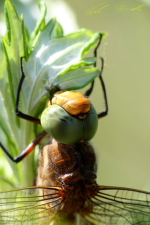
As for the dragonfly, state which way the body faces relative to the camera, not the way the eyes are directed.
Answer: away from the camera
